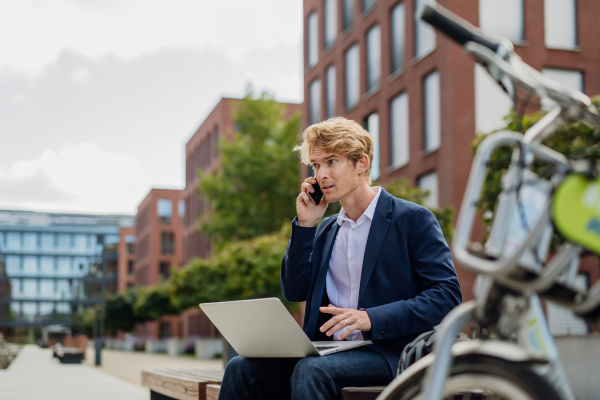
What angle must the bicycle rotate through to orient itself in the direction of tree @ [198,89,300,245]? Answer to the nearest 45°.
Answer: approximately 135° to its right

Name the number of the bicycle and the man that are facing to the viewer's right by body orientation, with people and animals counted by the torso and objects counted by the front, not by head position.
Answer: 0

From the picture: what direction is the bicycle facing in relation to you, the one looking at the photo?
facing the viewer and to the left of the viewer

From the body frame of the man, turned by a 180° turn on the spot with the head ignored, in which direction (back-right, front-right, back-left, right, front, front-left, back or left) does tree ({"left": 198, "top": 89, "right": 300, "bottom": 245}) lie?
front-left

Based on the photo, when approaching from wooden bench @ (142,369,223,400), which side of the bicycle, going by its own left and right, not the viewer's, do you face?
right

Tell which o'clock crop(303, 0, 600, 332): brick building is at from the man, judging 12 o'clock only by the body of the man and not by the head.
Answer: The brick building is roughly at 5 o'clock from the man.

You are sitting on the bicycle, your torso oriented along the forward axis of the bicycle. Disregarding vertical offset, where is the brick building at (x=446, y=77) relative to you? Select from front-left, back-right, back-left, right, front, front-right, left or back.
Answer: back-right

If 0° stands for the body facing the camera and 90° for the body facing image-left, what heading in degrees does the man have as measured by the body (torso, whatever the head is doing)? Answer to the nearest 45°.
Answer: approximately 45°

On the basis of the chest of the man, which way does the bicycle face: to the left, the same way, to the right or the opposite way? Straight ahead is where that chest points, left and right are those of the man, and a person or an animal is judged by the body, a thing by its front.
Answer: the same way
